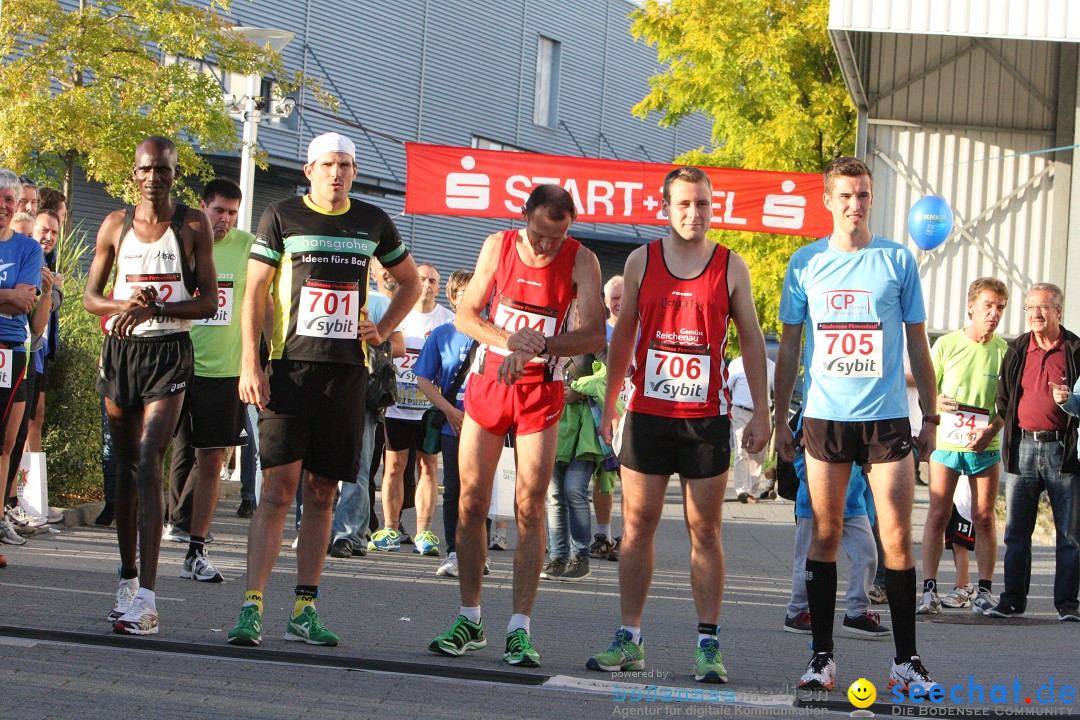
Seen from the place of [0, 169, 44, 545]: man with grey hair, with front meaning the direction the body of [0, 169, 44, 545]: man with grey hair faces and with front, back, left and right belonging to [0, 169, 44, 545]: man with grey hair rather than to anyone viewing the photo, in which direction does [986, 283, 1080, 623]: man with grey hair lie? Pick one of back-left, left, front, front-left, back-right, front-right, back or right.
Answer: left

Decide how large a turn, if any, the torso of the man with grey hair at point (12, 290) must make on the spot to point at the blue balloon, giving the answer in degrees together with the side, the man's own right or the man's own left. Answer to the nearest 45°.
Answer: approximately 135° to the man's own left

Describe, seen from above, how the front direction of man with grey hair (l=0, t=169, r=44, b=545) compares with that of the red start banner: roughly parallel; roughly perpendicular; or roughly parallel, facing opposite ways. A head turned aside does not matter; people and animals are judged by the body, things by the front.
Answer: roughly parallel

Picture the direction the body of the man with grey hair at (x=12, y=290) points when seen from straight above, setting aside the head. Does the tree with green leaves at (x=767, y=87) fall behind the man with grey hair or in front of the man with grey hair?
behind

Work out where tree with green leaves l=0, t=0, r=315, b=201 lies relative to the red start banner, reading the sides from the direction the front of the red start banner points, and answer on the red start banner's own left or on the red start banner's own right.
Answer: on the red start banner's own right

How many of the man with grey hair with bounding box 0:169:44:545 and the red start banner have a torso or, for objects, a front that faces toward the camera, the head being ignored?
2

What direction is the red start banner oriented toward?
toward the camera

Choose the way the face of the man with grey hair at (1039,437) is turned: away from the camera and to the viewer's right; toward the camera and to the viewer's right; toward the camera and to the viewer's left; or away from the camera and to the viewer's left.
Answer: toward the camera and to the viewer's left

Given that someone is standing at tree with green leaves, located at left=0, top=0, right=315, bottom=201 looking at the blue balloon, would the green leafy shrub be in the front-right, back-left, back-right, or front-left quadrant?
front-right

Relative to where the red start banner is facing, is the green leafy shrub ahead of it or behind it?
ahead

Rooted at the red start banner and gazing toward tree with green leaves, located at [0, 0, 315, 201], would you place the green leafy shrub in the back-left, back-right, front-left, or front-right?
front-left

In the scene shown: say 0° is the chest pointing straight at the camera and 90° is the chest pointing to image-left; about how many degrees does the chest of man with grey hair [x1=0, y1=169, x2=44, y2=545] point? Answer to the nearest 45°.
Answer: approximately 0°

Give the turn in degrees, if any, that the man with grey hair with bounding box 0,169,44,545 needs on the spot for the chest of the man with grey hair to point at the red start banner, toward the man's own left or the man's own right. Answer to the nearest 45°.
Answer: approximately 135° to the man's own left

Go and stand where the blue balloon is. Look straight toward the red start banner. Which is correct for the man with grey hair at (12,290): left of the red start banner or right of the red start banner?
left

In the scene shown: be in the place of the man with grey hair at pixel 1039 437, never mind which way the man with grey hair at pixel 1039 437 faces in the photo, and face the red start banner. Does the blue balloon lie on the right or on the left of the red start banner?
right
